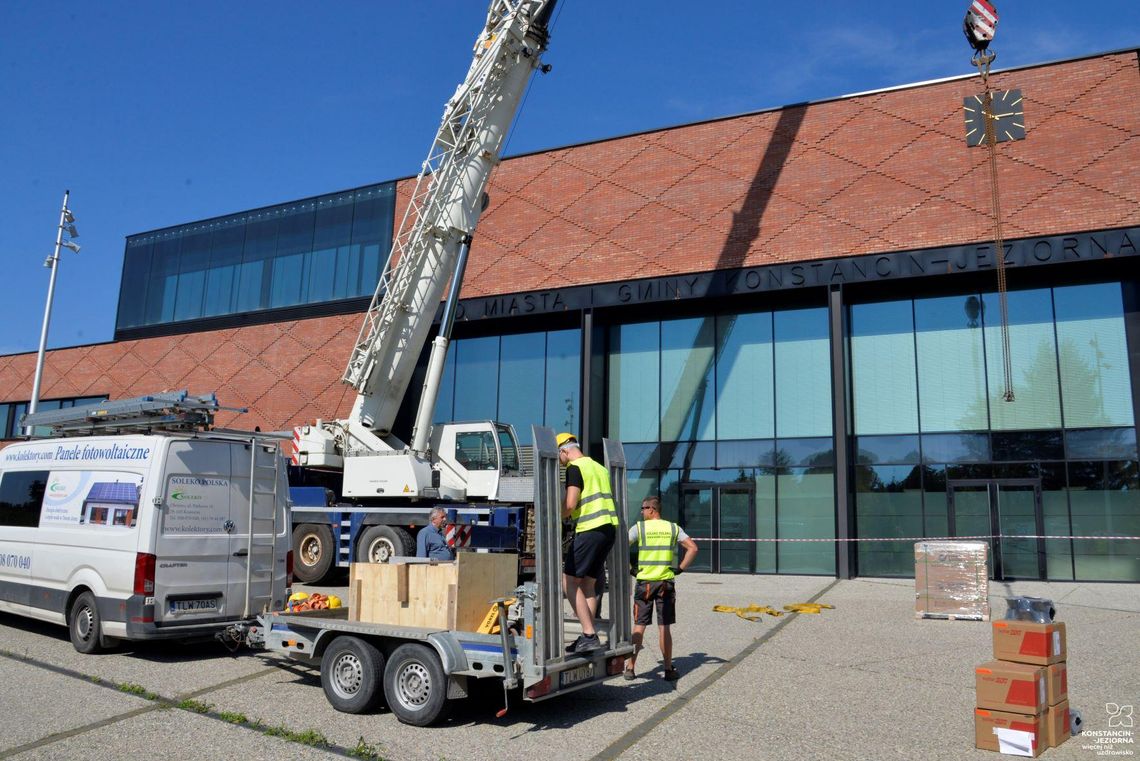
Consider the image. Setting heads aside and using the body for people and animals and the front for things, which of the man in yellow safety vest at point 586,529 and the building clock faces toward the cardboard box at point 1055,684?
the building clock

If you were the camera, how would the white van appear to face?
facing away from the viewer and to the left of the viewer

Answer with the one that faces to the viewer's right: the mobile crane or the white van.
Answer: the mobile crane

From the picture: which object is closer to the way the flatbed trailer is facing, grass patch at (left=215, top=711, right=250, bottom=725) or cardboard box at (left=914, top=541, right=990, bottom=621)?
the grass patch

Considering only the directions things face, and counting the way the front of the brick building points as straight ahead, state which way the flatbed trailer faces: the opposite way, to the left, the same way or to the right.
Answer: to the right

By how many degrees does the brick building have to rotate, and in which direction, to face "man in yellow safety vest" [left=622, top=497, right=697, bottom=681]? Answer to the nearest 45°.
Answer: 0° — it already faces them

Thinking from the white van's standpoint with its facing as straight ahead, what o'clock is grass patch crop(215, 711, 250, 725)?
The grass patch is roughly at 7 o'clock from the white van.

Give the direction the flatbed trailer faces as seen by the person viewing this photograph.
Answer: facing away from the viewer and to the left of the viewer

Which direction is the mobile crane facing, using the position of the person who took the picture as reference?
facing to the right of the viewer

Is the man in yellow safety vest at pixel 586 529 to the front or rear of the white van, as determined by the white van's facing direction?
to the rear

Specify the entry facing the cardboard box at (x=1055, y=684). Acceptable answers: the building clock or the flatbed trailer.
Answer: the building clock

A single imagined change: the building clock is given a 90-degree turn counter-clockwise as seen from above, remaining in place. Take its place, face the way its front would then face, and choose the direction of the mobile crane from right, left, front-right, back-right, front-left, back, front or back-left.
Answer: back-right
